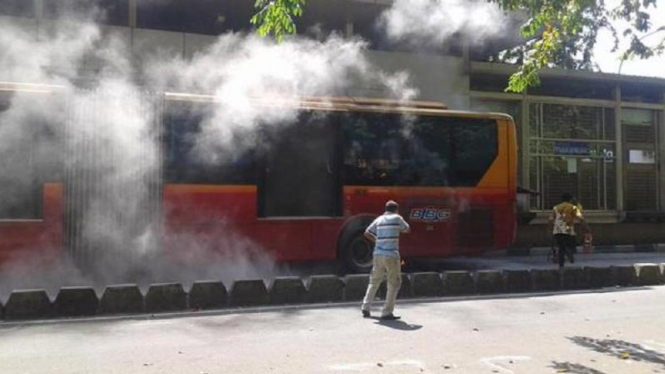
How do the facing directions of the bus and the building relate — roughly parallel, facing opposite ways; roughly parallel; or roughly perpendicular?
roughly perpendicular

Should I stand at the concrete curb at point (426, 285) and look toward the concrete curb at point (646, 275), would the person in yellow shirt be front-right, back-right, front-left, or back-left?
front-left

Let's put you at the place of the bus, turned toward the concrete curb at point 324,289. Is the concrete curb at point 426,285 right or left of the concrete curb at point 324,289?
left

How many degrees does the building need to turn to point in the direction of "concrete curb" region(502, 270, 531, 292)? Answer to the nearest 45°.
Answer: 0° — it already faces it

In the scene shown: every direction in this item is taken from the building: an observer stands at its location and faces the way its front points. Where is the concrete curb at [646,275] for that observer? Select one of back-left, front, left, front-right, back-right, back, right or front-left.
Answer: front

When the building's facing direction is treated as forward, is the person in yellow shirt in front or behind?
in front

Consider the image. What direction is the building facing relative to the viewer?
toward the camera

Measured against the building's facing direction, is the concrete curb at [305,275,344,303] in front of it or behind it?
in front

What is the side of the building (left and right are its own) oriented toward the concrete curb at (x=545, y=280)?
front

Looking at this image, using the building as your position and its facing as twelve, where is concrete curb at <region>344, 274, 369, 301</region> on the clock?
The concrete curb is roughly at 1 o'clock from the building.

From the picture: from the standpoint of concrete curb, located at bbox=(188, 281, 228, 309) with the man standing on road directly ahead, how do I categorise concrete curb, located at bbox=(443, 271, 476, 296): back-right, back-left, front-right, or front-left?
front-left
